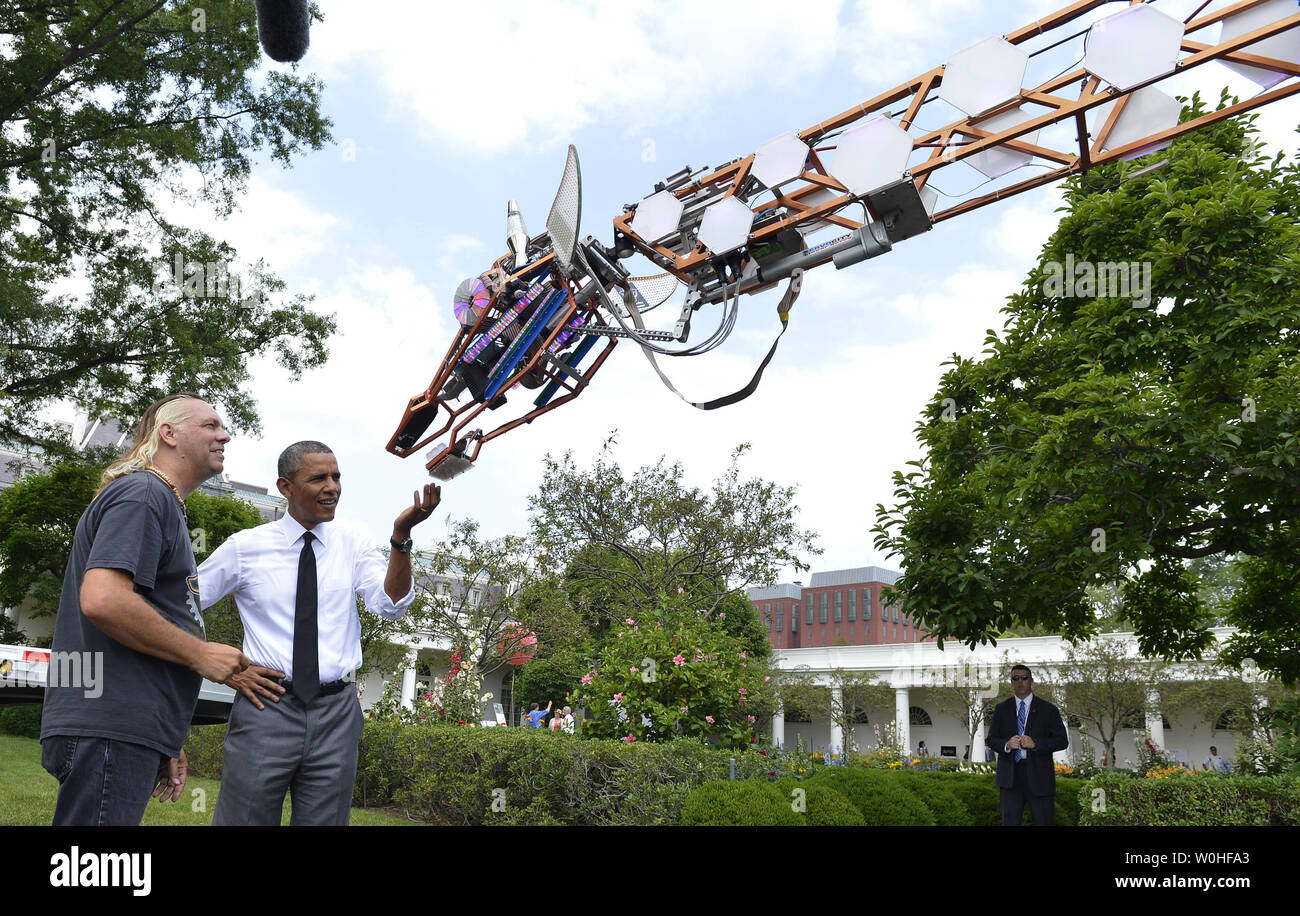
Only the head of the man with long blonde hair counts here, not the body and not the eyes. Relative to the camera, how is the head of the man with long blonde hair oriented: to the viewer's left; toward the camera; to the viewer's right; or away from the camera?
to the viewer's right

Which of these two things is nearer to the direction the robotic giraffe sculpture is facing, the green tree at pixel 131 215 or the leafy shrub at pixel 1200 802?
the green tree

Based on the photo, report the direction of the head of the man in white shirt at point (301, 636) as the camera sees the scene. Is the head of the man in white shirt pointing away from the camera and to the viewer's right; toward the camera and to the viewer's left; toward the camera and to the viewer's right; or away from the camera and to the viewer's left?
toward the camera and to the viewer's right

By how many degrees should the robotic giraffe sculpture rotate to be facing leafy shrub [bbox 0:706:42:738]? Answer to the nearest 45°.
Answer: approximately 45° to its right

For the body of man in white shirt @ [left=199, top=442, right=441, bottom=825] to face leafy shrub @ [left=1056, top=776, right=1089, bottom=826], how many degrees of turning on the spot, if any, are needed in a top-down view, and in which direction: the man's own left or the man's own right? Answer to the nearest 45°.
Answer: approximately 135° to the man's own left

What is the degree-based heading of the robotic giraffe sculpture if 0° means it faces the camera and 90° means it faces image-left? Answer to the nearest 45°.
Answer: approximately 90°

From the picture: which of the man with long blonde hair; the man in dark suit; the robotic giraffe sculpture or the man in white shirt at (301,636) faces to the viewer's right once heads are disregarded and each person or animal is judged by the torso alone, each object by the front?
the man with long blonde hair
